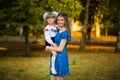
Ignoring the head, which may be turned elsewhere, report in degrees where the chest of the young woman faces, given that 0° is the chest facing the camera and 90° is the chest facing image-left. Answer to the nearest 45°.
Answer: approximately 45°

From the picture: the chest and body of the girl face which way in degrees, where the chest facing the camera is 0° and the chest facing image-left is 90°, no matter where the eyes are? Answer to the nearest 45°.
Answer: approximately 315°
